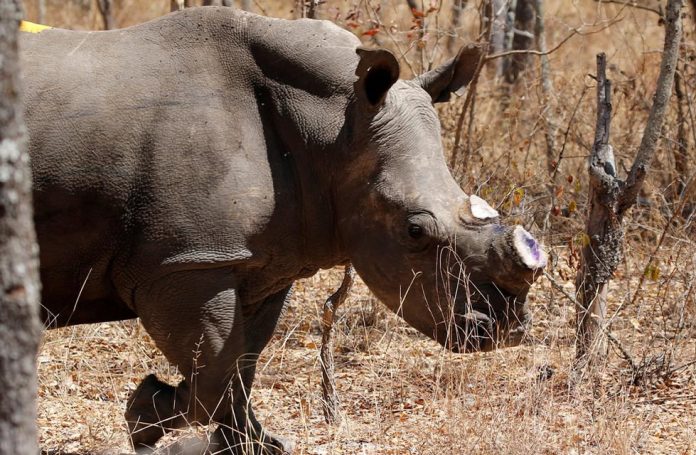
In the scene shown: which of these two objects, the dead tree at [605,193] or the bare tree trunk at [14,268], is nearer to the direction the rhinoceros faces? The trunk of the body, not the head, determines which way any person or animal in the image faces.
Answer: the dead tree

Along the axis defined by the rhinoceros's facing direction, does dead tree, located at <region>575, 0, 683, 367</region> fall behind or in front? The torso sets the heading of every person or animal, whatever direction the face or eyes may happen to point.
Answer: in front

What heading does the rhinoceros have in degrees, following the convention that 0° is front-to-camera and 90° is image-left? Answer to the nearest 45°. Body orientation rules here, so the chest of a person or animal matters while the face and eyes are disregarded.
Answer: approximately 270°

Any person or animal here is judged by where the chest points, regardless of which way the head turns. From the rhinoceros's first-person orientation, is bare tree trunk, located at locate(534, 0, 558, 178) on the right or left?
on its left

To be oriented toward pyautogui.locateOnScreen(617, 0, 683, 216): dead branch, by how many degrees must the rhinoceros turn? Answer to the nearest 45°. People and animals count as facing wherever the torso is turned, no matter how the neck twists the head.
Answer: approximately 45° to its left

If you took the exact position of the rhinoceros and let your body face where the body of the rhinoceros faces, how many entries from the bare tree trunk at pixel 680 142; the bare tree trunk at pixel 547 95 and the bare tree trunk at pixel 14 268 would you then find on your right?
1

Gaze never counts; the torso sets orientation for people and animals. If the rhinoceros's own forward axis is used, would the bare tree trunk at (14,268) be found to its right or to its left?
on its right

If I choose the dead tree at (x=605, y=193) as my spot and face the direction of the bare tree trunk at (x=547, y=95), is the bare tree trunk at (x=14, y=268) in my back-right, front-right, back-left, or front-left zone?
back-left
